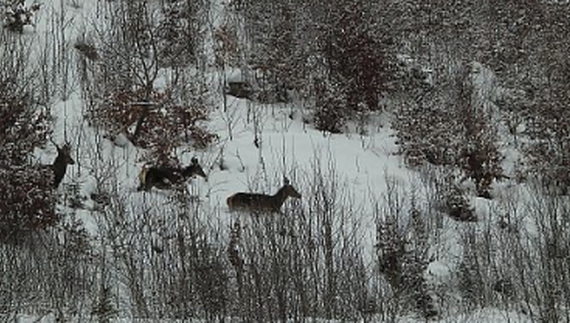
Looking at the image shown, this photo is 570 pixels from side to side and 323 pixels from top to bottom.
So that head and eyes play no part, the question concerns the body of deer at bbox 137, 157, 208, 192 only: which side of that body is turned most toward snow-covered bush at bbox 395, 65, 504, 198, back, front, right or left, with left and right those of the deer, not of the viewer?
front

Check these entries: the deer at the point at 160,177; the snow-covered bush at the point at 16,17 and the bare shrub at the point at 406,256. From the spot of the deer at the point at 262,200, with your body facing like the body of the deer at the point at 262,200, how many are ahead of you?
1

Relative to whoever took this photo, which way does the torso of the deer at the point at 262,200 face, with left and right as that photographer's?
facing to the right of the viewer

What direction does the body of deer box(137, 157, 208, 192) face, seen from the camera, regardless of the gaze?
to the viewer's right

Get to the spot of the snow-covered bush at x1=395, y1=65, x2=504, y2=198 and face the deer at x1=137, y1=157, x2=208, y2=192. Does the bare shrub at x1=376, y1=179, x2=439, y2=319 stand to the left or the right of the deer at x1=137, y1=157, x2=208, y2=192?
left

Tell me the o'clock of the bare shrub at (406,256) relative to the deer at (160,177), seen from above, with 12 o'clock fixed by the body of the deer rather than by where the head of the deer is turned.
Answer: The bare shrub is roughly at 1 o'clock from the deer.

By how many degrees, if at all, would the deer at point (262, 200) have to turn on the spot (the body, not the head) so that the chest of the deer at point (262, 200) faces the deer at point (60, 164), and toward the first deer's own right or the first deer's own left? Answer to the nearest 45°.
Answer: approximately 180°

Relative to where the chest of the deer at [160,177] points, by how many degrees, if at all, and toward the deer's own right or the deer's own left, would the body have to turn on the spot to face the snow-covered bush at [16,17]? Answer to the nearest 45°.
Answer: approximately 135° to the deer's own left

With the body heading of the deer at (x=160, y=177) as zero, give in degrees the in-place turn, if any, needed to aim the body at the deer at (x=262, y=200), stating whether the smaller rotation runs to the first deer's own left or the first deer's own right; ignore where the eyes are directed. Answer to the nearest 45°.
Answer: approximately 45° to the first deer's own right

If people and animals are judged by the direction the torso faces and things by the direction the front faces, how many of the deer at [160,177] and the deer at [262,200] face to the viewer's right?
2

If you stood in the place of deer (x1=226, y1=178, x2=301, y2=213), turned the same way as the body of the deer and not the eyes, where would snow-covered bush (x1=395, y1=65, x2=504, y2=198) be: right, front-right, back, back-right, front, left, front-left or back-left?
front-left
